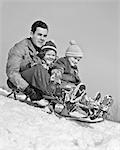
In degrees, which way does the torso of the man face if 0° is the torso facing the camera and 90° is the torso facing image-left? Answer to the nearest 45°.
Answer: approximately 315°
